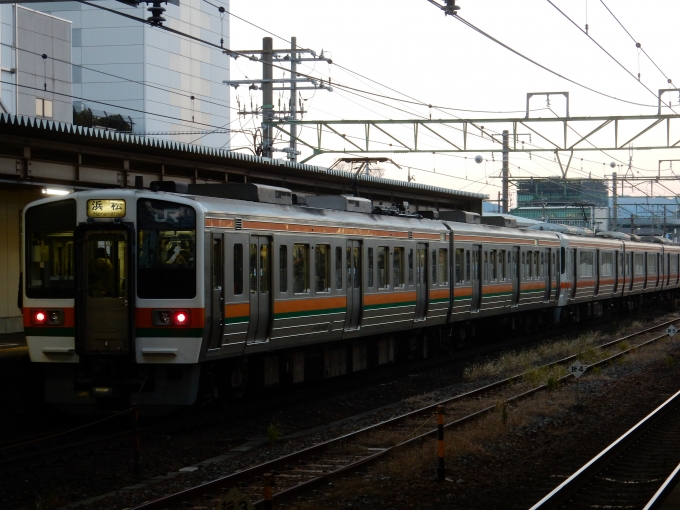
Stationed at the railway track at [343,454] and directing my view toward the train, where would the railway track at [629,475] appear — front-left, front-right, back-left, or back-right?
back-right

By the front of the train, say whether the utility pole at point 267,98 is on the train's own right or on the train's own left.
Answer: on the train's own right

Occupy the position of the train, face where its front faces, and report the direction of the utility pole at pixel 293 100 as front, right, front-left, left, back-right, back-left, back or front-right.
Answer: back-right

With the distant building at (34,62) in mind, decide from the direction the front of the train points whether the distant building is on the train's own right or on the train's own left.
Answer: on the train's own right

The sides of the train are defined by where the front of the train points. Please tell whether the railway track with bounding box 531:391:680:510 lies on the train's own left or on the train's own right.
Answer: on the train's own left

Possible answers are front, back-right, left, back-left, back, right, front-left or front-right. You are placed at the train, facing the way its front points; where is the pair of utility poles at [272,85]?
back-right
